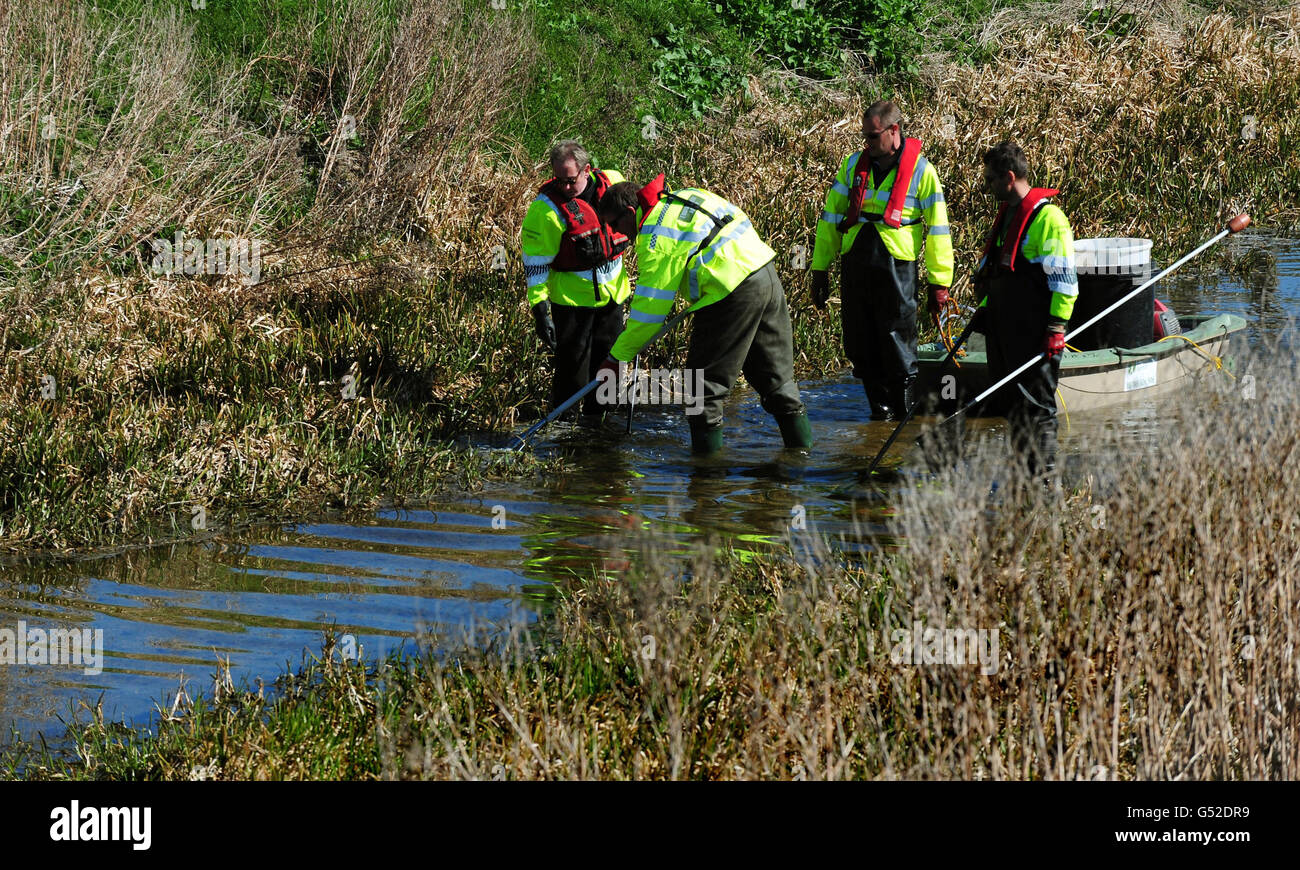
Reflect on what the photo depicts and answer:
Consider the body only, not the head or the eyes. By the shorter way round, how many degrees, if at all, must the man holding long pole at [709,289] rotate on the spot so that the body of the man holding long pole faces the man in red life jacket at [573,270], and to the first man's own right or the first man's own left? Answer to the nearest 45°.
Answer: approximately 45° to the first man's own right

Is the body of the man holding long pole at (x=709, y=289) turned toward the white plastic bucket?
no

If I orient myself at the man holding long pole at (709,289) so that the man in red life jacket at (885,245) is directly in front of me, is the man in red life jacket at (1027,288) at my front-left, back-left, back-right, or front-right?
front-right

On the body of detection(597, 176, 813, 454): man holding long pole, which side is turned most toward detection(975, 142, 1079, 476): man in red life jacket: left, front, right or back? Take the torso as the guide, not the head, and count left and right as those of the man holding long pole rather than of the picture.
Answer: back

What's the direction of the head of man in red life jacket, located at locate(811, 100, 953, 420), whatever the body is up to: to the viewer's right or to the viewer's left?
to the viewer's left

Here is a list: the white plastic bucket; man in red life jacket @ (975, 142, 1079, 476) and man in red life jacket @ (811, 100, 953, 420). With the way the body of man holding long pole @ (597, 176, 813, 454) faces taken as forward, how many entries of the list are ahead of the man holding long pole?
0

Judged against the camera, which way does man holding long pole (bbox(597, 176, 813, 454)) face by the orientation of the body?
to the viewer's left

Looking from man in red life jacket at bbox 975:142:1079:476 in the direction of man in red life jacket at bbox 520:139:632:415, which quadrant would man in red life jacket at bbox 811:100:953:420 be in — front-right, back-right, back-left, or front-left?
front-right

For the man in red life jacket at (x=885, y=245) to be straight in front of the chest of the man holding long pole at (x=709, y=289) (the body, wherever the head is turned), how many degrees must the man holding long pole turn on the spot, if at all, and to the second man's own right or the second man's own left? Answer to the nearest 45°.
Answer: approximately 135° to the second man's own right

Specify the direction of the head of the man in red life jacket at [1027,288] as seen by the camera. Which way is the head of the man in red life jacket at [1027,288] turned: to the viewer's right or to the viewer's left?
to the viewer's left
